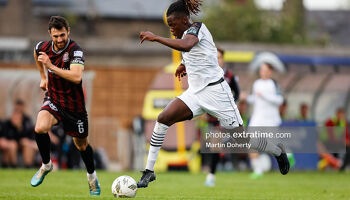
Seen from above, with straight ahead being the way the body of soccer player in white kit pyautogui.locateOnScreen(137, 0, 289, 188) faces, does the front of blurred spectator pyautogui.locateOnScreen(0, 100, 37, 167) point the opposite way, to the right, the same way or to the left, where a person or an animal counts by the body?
to the left

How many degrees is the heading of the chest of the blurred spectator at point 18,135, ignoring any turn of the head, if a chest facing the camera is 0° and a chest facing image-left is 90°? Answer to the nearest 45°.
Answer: approximately 0°

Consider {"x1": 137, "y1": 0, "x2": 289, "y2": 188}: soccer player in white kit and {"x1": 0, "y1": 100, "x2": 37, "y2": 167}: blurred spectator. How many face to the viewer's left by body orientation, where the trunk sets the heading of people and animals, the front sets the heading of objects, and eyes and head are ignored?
1

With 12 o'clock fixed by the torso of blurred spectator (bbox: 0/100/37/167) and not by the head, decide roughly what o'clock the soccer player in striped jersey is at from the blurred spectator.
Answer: The soccer player in striped jersey is roughly at 12 o'clock from the blurred spectator.

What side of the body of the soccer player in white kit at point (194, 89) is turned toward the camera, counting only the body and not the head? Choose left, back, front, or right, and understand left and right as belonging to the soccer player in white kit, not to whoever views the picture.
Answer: left
